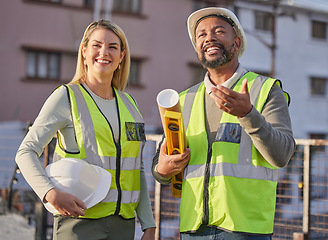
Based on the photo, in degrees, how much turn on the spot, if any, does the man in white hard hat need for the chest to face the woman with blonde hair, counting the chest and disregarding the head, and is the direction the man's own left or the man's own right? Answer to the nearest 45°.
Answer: approximately 45° to the man's own right

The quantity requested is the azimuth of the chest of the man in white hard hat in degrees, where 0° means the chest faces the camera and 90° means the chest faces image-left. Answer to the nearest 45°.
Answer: approximately 45°

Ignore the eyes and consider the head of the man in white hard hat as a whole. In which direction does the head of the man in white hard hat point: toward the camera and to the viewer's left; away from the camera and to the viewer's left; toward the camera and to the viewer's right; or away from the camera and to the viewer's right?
toward the camera and to the viewer's left

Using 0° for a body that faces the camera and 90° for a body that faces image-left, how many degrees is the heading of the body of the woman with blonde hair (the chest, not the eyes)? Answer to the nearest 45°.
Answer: approximately 315°

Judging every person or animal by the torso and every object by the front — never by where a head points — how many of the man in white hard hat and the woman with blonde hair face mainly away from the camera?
0
